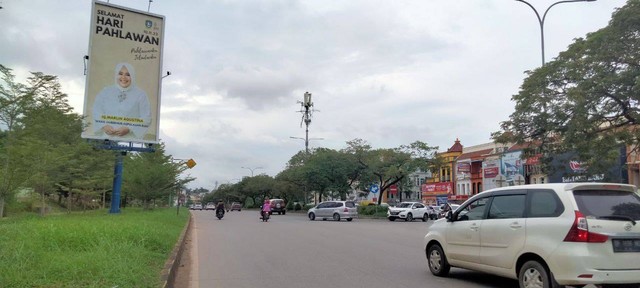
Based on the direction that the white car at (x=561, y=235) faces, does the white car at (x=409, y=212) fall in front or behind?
in front

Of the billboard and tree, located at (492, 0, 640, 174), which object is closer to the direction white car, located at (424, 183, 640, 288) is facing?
the billboard

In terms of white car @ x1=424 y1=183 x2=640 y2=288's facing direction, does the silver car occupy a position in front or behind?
in front

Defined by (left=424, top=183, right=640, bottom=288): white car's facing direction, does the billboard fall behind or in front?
in front

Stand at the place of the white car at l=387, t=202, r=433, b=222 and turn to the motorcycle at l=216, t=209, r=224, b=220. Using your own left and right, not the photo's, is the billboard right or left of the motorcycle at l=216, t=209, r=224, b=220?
left

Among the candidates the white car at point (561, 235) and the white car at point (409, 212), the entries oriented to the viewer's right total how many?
0

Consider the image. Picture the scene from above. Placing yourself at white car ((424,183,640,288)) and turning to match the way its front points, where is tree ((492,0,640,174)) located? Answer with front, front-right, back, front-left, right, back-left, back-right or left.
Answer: front-right

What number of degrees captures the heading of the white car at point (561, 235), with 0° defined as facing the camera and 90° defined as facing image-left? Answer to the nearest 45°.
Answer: approximately 135°

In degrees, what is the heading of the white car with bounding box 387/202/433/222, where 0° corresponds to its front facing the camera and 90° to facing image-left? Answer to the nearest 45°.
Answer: approximately 45°
